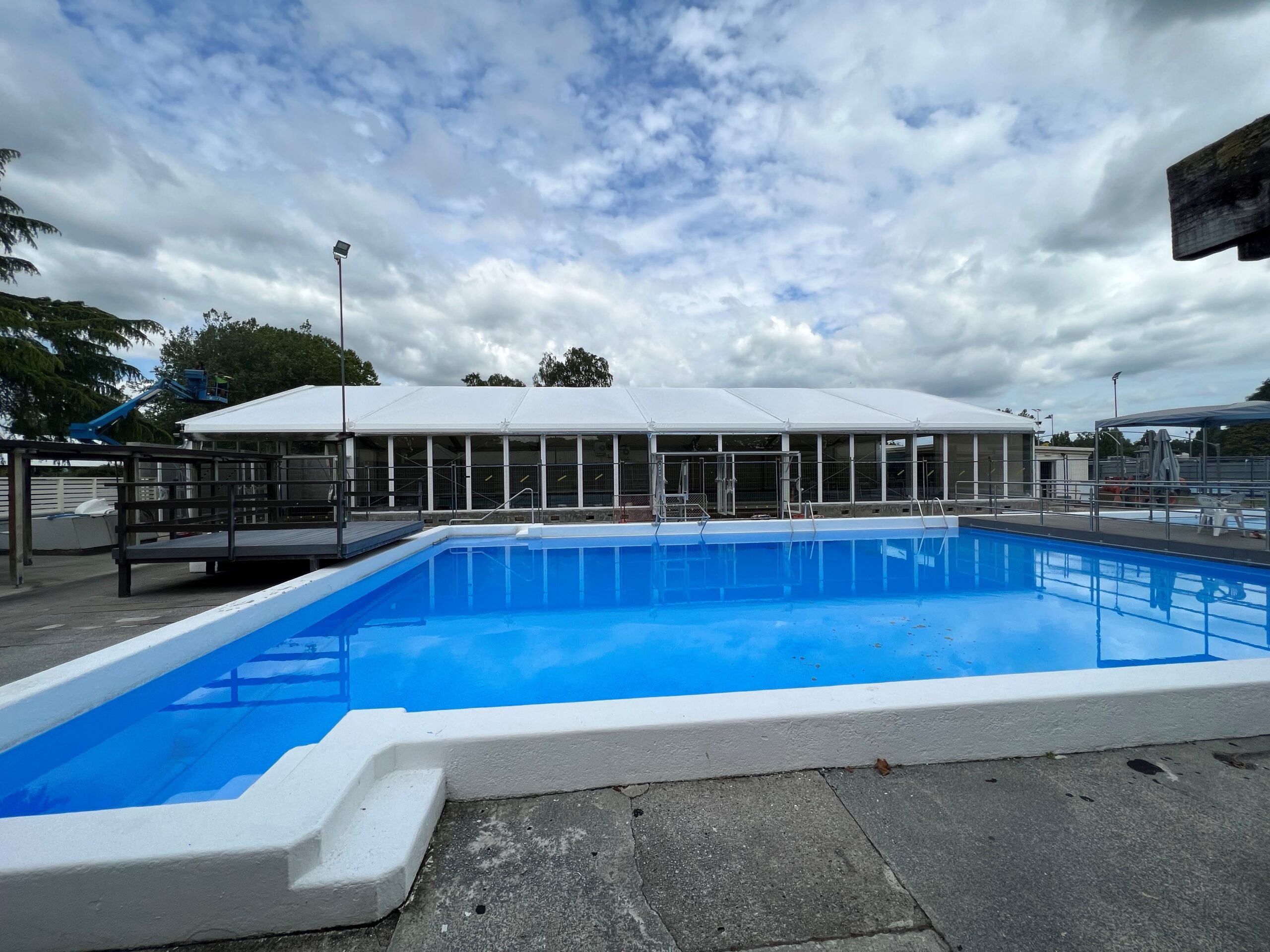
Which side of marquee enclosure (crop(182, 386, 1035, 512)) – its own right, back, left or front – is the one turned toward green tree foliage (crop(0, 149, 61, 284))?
right

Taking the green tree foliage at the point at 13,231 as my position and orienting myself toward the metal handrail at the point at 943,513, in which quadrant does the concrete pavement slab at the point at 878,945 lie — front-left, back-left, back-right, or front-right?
front-right

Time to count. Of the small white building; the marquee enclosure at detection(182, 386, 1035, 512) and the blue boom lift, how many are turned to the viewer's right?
1

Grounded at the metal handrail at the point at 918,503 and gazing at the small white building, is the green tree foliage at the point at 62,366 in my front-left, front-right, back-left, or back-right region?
back-left

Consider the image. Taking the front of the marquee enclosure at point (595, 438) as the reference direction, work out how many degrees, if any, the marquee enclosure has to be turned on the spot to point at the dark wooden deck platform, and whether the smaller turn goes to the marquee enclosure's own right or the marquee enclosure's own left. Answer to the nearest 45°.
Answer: approximately 45° to the marquee enclosure's own right

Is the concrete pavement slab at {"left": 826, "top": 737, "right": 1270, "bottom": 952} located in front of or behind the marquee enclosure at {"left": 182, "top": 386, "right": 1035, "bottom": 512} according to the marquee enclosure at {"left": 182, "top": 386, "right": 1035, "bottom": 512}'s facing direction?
in front

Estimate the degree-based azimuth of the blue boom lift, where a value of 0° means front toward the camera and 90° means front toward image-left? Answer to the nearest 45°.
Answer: approximately 270°

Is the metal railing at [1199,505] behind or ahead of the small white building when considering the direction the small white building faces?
ahead

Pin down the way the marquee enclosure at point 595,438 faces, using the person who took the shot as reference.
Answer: facing the viewer

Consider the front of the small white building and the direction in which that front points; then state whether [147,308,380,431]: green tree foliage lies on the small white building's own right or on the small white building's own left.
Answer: on the small white building's own right

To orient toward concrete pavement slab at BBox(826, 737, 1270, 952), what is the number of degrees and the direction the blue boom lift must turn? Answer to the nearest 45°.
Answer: approximately 90° to its right

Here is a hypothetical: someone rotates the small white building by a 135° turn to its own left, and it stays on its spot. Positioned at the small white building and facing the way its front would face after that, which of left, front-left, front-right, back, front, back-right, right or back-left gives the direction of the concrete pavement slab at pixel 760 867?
back-right

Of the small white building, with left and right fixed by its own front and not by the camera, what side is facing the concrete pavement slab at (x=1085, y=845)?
front

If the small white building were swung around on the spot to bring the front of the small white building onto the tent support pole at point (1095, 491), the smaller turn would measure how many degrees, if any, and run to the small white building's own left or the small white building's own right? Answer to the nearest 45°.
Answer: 0° — it already faces it

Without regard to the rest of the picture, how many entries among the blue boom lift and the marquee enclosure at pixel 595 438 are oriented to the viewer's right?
1
